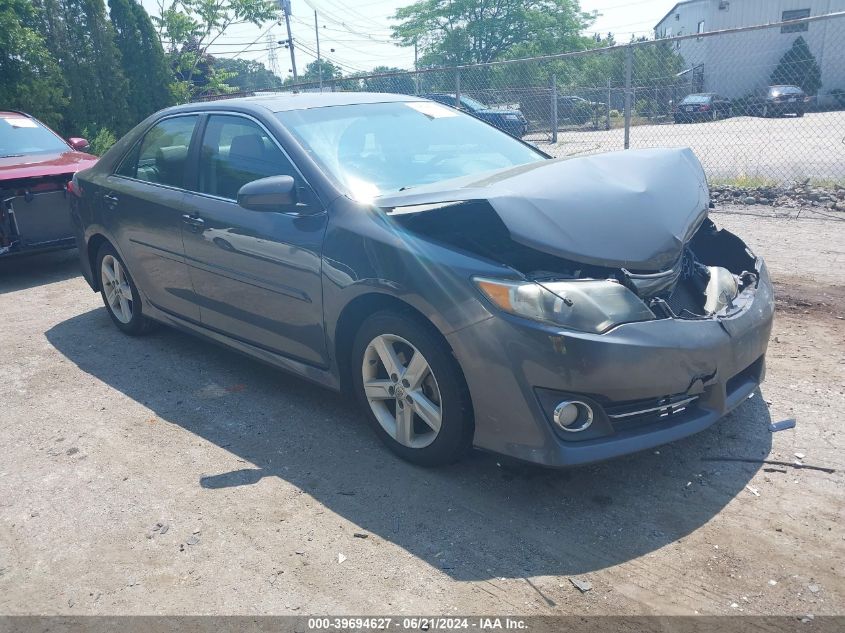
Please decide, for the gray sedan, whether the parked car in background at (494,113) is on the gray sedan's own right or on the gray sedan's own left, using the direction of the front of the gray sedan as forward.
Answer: on the gray sedan's own left

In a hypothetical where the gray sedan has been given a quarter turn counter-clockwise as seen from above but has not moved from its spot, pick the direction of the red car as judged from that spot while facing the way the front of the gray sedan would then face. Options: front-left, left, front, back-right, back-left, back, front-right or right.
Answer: left

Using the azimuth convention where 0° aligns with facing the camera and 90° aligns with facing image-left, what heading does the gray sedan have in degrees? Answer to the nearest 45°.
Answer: approximately 315°

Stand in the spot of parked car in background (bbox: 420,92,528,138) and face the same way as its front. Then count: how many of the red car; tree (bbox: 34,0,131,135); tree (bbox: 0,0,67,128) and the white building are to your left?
1

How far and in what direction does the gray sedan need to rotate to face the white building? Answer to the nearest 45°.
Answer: approximately 90° to its left

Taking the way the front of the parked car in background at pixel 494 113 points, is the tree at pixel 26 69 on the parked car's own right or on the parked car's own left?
on the parked car's own right
